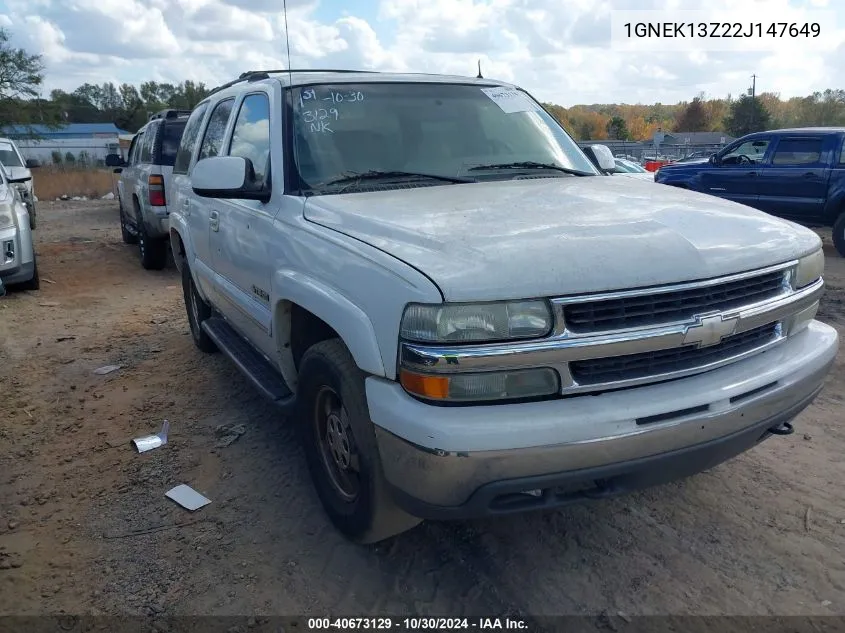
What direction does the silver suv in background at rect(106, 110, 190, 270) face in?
away from the camera

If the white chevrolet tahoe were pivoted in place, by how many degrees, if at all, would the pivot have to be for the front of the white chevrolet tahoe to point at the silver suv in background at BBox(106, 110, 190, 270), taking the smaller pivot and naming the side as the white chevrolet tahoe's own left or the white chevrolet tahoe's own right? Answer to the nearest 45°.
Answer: approximately 180°

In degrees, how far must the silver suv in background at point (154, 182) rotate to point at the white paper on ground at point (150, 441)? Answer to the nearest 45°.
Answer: approximately 180°

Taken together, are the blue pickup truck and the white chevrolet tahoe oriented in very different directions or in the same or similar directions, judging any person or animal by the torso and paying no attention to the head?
very different directions

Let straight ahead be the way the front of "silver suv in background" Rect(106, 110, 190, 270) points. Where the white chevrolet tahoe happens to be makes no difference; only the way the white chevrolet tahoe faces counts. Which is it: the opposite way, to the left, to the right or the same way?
the opposite way

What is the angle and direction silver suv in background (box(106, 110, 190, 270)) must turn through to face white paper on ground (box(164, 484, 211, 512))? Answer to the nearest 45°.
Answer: approximately 180°

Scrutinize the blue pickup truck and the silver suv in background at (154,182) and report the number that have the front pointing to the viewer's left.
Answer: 1

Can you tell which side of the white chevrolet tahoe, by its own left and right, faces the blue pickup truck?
left

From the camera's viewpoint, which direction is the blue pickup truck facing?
to the viewer's left
